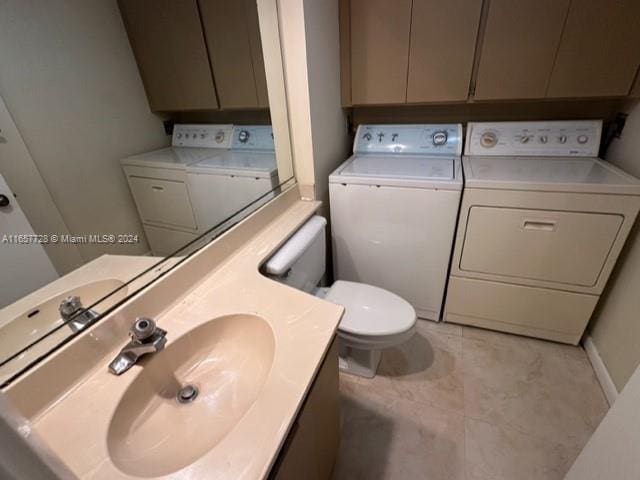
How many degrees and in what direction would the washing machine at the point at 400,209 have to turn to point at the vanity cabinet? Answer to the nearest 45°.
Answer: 0° — it already faces it

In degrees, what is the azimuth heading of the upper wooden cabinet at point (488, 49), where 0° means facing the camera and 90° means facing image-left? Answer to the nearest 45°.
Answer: approximately 0°

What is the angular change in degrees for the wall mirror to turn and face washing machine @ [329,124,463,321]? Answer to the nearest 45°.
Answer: approximately 45° to its left

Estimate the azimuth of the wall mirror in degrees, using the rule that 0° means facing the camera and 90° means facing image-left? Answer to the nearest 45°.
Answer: approximately 315°

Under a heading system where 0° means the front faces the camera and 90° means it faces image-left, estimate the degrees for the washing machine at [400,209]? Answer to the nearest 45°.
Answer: approximately 0°

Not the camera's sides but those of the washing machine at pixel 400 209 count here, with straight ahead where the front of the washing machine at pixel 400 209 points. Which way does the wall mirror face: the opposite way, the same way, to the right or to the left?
to the left

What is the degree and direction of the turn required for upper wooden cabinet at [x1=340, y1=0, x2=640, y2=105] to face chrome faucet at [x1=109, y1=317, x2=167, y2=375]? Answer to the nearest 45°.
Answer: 0° — it already faces it

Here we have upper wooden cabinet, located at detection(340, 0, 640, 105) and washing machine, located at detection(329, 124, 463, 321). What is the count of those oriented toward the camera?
2
